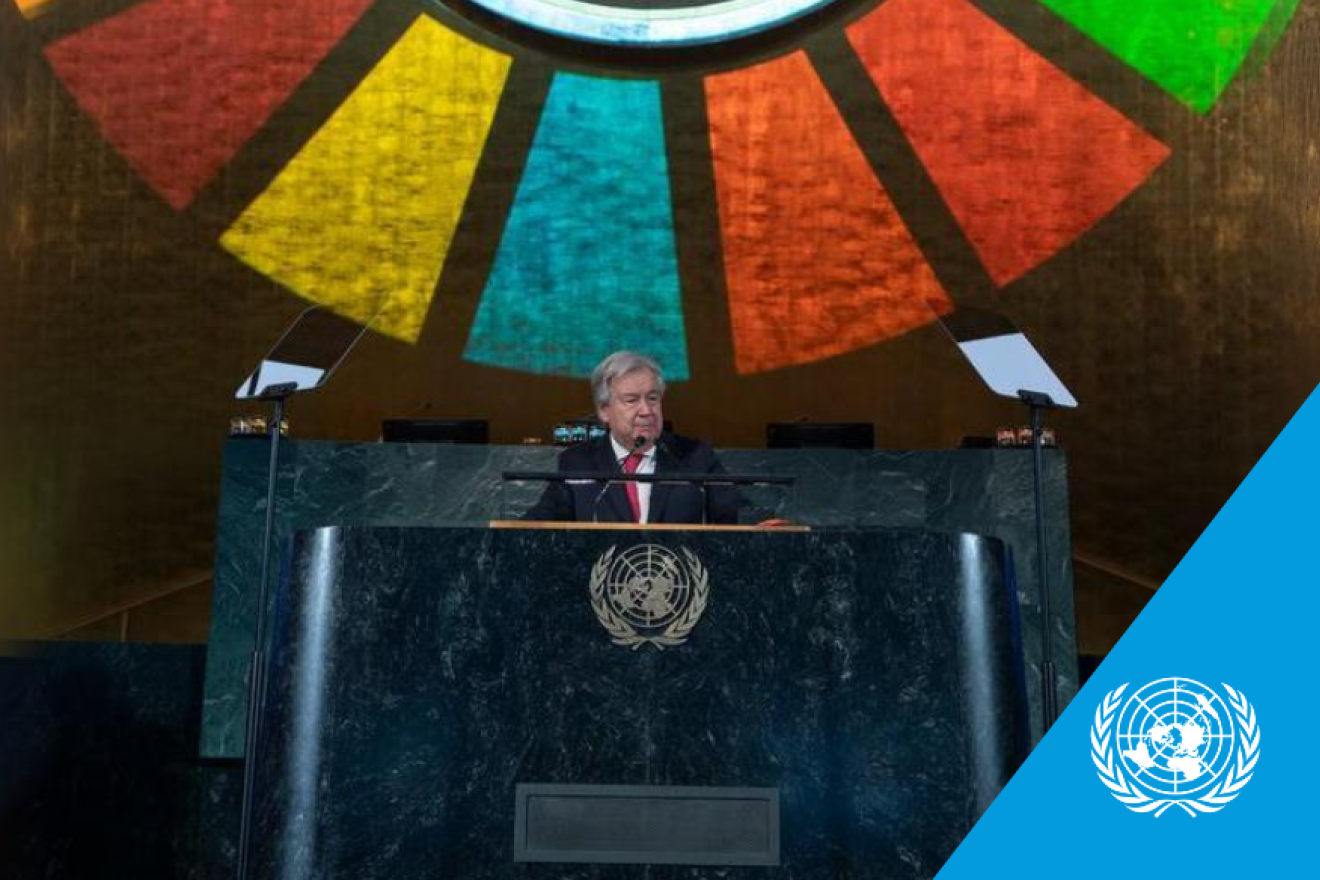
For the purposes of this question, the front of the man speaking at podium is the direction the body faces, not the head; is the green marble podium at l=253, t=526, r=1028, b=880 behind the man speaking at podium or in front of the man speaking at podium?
in front

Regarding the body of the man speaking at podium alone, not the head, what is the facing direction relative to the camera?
toward the camera

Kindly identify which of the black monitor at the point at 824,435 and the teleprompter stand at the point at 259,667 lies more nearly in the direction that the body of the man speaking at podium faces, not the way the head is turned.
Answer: the teleprompter stand

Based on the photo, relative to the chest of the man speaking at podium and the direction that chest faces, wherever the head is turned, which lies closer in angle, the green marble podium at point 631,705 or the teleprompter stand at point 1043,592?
the green marble podium

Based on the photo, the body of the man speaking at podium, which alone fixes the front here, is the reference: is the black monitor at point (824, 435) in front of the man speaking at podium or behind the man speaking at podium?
behind

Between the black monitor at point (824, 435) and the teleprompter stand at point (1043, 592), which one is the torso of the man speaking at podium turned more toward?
the teleprompter stand

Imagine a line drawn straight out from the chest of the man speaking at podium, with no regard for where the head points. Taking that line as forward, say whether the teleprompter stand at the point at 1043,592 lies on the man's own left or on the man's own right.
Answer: on the man's own left

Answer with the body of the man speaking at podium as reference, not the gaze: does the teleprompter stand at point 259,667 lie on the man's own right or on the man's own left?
on the man's own right
